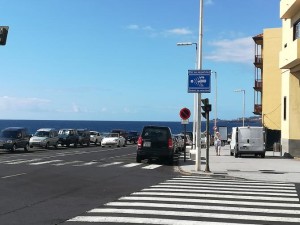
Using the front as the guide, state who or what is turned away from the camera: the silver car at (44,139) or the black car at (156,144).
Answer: the black car

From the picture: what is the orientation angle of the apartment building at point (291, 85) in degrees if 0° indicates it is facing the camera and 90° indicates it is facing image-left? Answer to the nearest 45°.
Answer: approximately 45°

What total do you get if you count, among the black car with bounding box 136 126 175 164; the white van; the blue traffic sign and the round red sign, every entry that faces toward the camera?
2

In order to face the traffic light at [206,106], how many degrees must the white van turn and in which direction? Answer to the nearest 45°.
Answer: approximately 180°

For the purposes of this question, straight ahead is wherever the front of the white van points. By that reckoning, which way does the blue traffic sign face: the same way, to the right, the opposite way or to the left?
the opposite way

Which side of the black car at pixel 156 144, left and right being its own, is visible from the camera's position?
back

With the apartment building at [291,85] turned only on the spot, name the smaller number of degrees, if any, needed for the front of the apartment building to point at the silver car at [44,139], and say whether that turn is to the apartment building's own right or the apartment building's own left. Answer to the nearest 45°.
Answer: approximately 45° to the apartment building's own right

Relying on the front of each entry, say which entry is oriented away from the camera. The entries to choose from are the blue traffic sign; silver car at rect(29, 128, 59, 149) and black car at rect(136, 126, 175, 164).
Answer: the black car

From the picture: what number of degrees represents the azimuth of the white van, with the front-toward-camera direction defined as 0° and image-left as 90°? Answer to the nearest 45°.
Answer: approximately 180°

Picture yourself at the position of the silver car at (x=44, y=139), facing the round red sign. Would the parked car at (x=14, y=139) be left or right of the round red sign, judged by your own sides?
right

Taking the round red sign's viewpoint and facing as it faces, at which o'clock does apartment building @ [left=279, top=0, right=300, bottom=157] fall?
The apartment building is roughly at 8 o'clock from the round red sign.

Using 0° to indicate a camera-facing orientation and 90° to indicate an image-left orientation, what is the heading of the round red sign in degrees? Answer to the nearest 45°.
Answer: approximately 0°

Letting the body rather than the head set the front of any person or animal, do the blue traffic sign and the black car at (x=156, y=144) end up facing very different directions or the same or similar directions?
very different directions

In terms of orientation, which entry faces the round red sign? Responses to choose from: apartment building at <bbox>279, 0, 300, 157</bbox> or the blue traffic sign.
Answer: the apartment building
